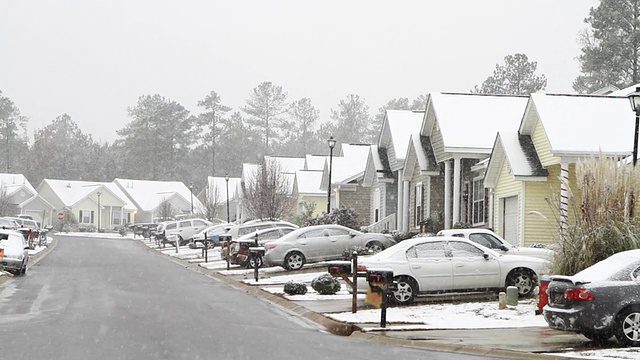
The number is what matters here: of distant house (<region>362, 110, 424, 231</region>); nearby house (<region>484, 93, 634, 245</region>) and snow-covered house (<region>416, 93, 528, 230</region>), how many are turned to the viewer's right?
0

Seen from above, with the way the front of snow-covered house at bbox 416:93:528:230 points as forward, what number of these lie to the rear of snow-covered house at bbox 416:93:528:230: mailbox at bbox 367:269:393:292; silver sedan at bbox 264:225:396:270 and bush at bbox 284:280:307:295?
0

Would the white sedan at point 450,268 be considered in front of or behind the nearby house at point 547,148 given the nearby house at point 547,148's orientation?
in front

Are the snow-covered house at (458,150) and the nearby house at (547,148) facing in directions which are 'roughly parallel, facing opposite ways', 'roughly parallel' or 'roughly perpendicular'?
roughly parallel

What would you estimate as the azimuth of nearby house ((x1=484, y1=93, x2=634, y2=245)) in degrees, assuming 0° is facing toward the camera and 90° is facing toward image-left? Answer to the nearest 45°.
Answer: approximately 45°

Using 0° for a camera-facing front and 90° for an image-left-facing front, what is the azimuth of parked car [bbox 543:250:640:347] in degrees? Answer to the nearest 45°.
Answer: approximately 225°

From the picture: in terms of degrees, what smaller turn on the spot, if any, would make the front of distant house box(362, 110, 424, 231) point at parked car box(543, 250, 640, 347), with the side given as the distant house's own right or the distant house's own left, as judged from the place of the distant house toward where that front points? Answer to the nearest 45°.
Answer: approximately 45° to the distant house's own left

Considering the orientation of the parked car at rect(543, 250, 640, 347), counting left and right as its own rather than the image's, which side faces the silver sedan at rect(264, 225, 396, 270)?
left

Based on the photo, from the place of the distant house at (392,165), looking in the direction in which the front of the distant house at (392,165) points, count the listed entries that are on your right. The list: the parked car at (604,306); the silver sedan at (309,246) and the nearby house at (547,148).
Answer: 0

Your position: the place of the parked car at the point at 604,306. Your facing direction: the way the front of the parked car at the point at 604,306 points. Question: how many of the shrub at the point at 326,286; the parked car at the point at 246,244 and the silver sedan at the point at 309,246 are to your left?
3

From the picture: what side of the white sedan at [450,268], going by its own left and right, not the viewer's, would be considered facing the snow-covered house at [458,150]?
left

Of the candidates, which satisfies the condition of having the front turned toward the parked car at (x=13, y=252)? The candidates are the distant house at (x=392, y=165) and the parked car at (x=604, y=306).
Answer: the distant house

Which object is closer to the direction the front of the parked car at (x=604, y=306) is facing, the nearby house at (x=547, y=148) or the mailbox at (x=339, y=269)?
the nearby house

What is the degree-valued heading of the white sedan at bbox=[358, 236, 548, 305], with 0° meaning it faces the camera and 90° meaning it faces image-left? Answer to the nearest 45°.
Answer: approximately 270°

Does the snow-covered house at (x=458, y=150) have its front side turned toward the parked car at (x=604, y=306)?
no

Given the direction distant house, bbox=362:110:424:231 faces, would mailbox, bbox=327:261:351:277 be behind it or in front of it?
in front

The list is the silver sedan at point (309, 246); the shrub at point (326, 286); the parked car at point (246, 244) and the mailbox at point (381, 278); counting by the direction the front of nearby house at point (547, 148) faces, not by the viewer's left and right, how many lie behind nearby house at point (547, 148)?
0
